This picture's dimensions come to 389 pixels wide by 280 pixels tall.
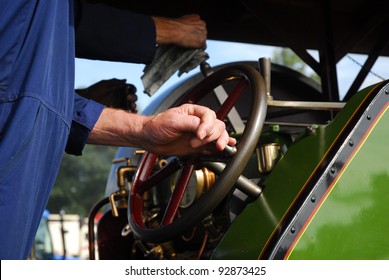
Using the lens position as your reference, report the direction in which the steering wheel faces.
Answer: facing the viewer and to the left of the viewer
